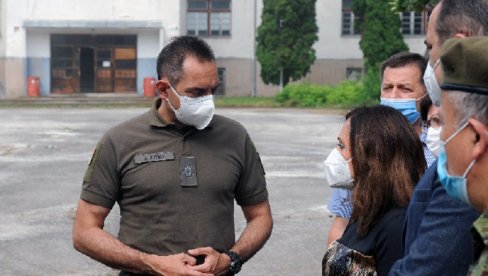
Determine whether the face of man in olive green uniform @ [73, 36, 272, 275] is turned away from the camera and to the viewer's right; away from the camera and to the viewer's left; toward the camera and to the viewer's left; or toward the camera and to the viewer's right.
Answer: toward the camera and to the viewer's right

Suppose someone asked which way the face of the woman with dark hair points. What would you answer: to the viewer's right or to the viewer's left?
to the viewer's left

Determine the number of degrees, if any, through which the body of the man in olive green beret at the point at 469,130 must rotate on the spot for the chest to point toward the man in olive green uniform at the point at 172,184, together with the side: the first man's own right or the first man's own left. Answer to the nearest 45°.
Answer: approximately 45° to the first man's own right

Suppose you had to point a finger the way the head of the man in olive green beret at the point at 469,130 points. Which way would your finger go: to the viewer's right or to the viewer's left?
to the viewer's left

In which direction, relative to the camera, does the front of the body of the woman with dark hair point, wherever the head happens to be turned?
to the viewer's left

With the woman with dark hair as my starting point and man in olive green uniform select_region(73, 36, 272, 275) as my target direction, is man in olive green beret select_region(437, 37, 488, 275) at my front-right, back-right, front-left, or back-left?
back-left

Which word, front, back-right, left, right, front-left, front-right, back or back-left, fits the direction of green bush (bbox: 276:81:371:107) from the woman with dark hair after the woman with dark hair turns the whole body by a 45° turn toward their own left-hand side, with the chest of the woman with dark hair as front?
back-right

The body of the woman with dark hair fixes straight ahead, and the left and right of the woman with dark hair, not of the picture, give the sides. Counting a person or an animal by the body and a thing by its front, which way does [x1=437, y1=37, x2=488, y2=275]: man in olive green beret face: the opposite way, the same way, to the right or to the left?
the same way

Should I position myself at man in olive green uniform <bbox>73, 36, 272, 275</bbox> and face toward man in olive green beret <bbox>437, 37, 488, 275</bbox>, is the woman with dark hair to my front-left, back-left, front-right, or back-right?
front-left

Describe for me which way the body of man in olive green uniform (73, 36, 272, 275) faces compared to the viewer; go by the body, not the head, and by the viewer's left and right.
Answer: facing the viewer and to the right of the viewer

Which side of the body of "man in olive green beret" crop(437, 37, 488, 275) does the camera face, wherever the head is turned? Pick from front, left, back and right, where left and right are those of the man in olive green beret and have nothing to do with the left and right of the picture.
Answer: left

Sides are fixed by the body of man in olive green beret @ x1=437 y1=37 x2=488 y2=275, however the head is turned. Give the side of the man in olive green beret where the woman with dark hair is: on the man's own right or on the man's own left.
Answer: on the man's own right

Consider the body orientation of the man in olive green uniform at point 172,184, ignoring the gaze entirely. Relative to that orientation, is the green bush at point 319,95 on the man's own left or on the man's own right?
on the man's own left

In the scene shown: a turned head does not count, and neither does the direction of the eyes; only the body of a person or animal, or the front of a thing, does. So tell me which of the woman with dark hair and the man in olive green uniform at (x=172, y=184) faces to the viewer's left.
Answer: the woman with dark hair

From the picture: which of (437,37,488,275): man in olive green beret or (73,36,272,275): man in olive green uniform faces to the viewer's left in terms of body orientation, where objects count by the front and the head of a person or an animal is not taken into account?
(437,37,488,275): man in olive green beret

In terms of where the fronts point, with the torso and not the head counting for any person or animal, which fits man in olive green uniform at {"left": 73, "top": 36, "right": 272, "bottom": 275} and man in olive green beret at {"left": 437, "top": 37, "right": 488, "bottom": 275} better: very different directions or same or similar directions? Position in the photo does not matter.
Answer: very different directions

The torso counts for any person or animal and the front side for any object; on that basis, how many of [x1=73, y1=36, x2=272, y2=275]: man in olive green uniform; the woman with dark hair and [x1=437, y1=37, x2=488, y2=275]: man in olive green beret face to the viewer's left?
2

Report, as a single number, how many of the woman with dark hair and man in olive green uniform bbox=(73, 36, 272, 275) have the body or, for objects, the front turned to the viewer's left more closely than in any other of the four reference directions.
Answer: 1

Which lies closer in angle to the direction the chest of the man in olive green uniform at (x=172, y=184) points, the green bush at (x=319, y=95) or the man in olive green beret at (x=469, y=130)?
the man in olive green beret
